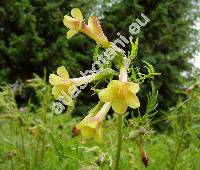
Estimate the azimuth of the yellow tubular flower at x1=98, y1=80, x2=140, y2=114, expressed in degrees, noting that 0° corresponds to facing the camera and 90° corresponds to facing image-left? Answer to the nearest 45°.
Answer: approximately 0°
